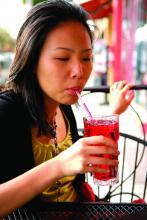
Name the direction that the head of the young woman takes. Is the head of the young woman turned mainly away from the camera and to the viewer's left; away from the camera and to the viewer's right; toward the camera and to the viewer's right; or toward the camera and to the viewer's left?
toward the camera and to the viewer's right

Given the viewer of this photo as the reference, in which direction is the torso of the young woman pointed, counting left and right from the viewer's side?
facing the viewer and to the right of the viewer
